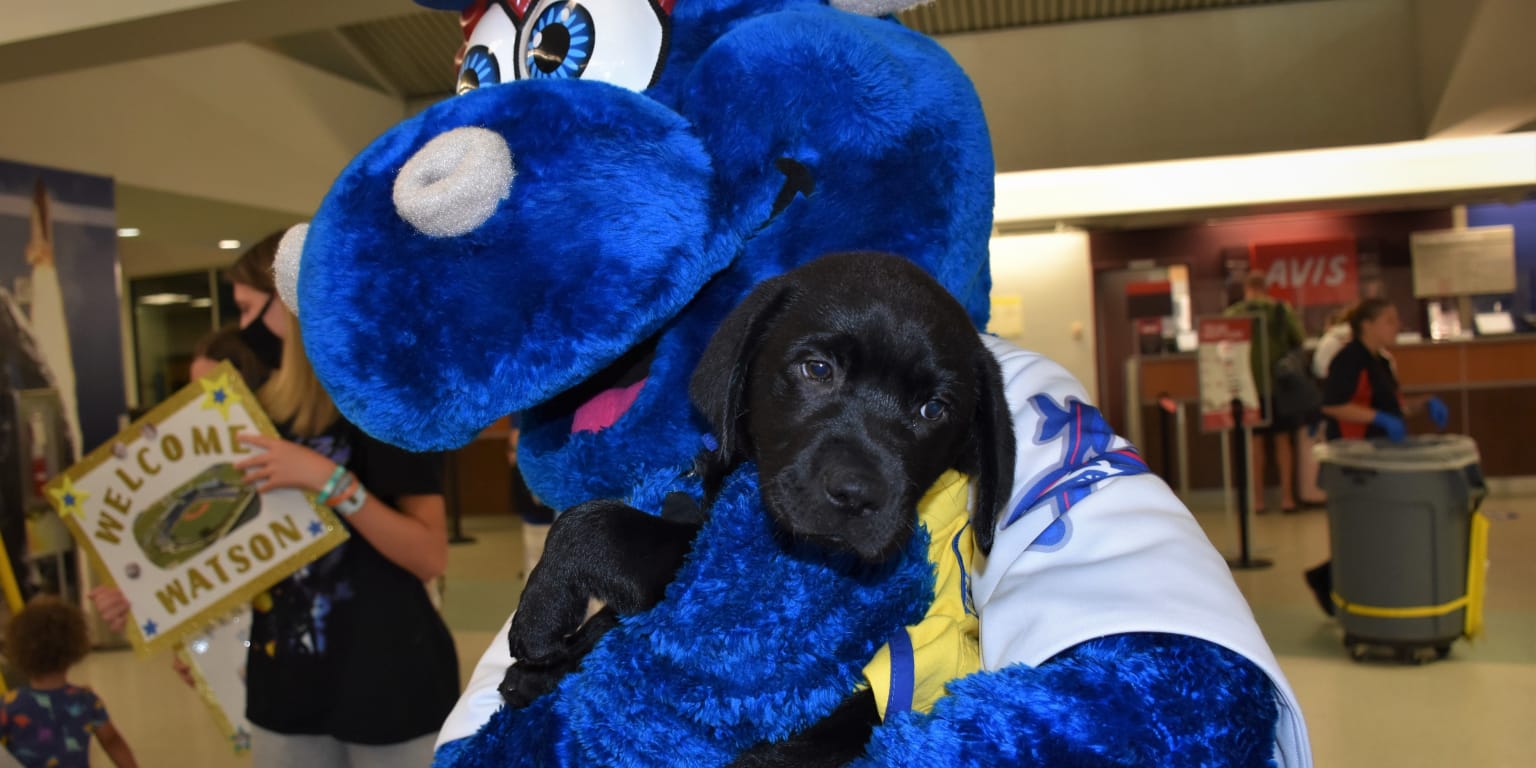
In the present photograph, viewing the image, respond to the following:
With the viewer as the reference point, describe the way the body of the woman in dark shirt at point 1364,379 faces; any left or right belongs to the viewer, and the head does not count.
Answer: facing to the right of the viewer

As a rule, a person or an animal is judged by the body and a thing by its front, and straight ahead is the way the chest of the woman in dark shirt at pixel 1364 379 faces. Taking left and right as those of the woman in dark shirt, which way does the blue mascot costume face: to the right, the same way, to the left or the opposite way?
to the right

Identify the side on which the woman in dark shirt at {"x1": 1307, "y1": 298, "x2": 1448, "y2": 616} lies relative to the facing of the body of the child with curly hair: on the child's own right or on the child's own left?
on the child's own right

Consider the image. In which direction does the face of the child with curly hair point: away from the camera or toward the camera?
away from the camera

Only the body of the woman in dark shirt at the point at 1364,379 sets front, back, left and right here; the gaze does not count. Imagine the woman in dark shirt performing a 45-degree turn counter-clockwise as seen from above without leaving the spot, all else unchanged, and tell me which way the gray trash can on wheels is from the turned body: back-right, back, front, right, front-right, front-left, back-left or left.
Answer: back-right

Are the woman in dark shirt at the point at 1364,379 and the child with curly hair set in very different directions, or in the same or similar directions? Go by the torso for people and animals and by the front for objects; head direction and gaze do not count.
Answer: very different directions

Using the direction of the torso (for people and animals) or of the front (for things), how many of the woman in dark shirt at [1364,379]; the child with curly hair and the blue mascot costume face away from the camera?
1

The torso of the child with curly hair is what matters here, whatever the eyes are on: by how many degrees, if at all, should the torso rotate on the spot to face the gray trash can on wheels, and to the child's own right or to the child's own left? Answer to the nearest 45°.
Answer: approximately 90° to the child's own right

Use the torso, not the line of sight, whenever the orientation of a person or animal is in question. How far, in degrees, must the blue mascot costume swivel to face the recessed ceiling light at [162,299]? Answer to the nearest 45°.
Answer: approximately 90° to its right

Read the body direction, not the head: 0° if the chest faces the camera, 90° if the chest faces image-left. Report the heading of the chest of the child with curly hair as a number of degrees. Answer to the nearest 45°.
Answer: approximately 180°

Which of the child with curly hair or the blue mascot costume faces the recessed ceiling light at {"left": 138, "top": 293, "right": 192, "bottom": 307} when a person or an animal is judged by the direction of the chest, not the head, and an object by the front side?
the child with curly hair
